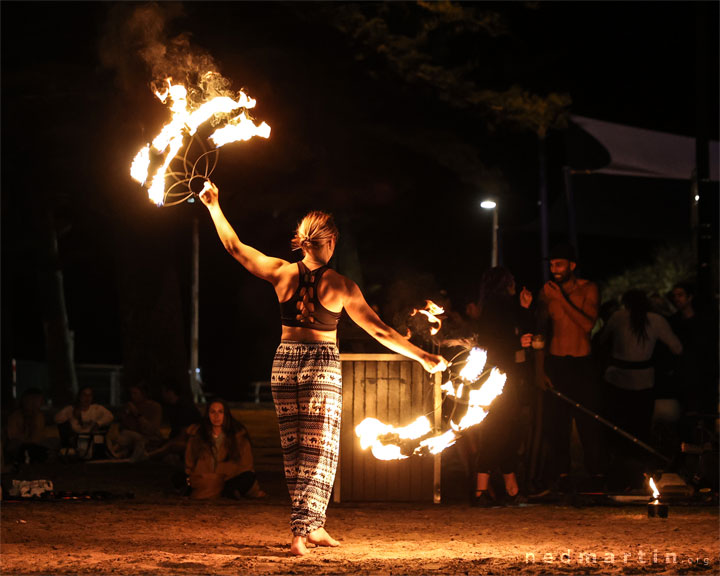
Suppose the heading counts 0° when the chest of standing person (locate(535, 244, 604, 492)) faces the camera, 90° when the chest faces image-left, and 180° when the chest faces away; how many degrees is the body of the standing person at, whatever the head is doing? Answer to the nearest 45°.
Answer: approximately 45°

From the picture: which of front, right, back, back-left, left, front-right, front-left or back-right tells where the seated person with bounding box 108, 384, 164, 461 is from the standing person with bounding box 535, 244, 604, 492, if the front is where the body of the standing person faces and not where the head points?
right

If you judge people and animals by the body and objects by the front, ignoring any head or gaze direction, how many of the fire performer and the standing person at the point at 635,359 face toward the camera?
0

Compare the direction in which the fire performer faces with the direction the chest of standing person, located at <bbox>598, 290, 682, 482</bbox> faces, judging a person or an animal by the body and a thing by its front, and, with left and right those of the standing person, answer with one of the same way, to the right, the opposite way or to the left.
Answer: the same way

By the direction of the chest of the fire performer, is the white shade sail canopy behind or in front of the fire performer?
in front

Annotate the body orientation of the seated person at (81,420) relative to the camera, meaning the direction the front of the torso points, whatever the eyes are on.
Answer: toward the camera

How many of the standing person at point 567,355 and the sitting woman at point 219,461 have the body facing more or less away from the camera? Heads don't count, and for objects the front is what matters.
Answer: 0

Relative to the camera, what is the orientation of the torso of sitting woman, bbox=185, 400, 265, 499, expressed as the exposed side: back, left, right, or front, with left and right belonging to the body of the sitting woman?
front

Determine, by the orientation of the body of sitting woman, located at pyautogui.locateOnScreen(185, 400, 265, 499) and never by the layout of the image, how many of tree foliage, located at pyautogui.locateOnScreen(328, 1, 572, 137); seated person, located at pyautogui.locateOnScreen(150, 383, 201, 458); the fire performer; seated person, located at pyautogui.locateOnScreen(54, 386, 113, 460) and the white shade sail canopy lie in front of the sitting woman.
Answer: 1

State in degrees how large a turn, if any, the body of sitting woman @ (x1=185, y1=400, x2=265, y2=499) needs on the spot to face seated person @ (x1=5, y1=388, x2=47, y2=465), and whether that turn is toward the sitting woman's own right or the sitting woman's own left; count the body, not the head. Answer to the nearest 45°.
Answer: approximately 135° to the sitting woman's own right

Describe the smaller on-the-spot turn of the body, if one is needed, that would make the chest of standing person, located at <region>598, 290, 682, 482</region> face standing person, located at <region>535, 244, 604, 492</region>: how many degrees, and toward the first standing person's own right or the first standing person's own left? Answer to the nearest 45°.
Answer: approximately 135° to the first standing person's own left

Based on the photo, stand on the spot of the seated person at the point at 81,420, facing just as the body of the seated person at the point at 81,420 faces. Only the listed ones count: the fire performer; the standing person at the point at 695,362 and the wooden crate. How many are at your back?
0

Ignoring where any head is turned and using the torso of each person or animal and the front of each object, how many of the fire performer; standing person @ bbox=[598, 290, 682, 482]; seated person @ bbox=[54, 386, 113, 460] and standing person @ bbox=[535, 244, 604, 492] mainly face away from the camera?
2

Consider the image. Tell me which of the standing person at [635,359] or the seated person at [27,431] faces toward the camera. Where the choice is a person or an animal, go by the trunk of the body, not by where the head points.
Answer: the seated person

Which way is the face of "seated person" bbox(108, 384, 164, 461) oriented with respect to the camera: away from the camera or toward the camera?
toward the camera

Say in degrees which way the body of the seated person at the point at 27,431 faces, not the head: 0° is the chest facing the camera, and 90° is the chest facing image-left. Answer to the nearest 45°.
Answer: approximately 0°

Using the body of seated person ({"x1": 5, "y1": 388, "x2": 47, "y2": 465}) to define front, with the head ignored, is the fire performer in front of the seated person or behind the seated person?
in front
